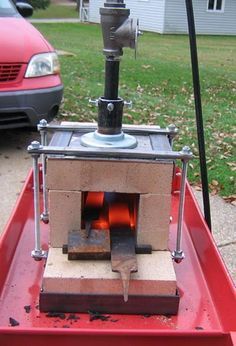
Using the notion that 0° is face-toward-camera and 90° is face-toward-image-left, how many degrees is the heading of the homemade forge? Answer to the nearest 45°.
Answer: approximately 0°

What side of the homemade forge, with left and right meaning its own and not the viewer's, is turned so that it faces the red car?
back
